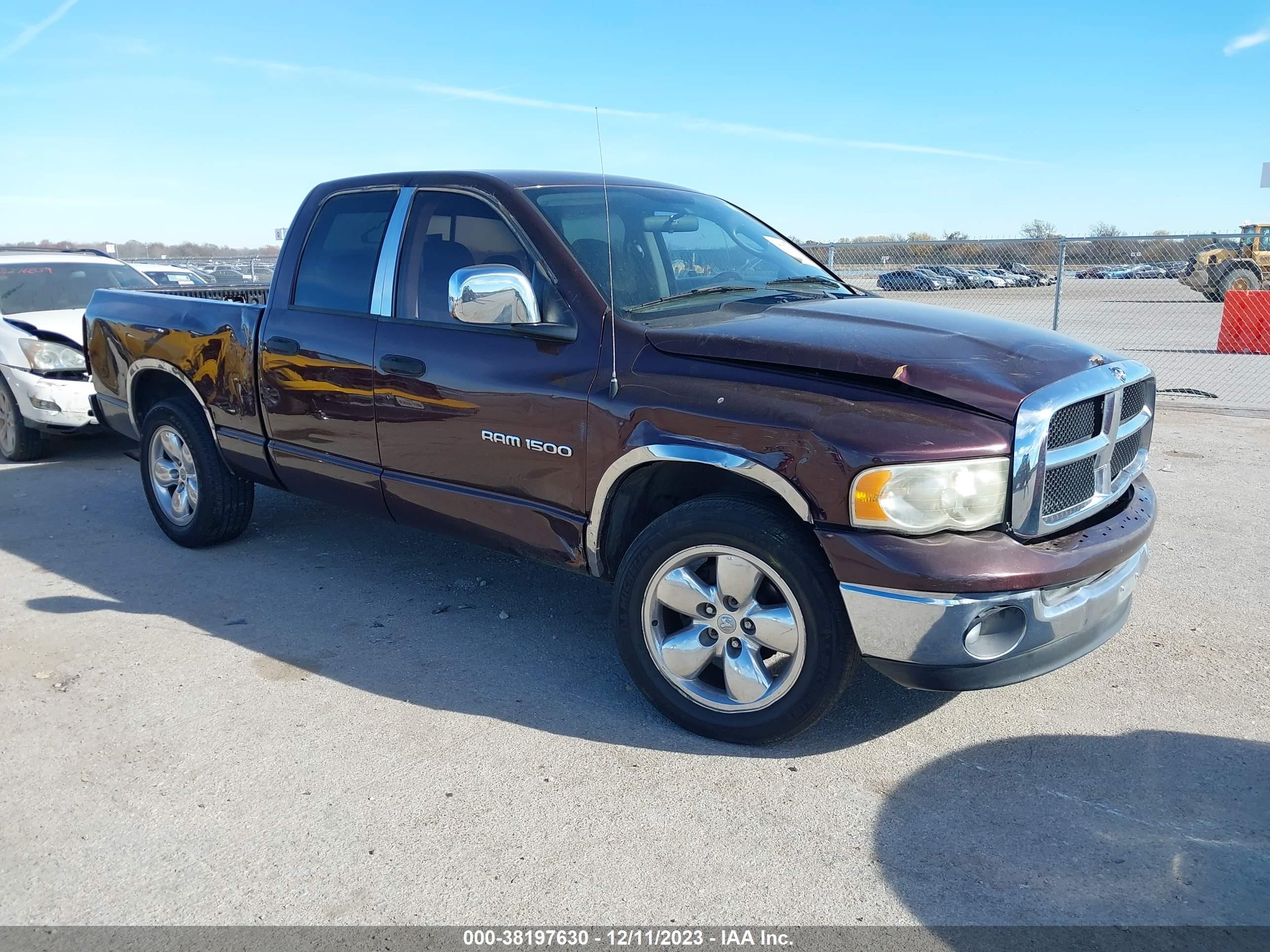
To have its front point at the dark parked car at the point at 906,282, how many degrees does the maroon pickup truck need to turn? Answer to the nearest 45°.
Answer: approximately 135° to its left

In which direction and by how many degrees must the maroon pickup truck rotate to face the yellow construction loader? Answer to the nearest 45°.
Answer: approximately 90° to its left

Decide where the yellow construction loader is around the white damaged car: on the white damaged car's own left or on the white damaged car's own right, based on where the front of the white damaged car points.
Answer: on the white damaged car's own left

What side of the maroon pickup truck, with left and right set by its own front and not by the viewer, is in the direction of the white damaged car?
back
